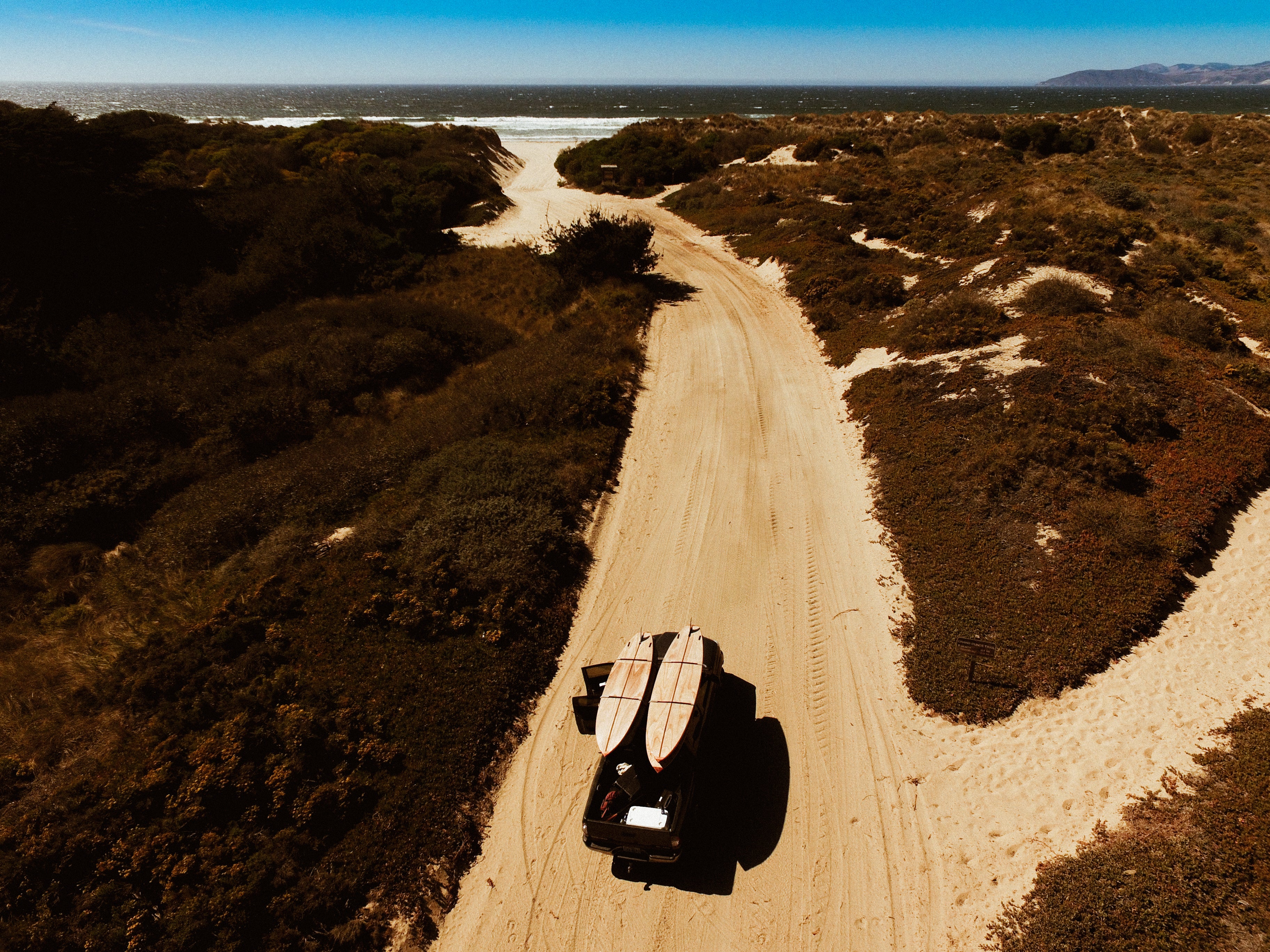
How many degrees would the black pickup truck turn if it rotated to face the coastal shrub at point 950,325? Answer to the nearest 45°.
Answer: approximately 45° to its right

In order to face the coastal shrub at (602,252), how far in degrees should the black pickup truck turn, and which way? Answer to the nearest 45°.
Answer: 0° — it already faces it

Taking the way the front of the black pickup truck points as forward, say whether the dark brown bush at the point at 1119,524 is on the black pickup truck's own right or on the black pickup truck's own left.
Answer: on the black pickup truck's own right

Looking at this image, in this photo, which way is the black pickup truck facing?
away from the camera
